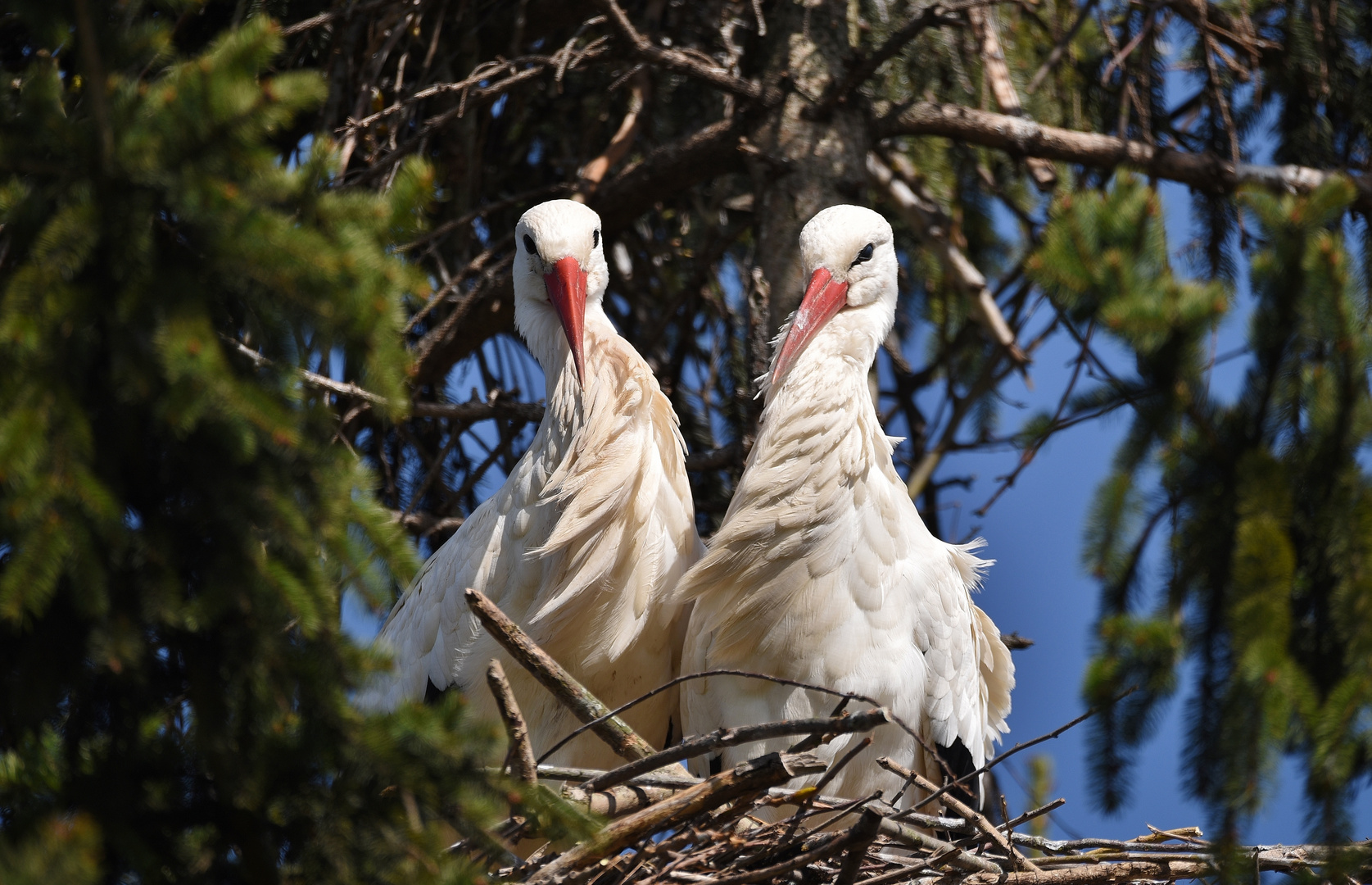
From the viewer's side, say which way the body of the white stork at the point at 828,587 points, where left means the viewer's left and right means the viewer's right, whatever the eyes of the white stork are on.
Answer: facing the viewer and to the left of the viewer

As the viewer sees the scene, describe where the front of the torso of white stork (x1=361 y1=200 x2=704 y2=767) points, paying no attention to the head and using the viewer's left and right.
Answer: facing the viewer and to the right of the viewer

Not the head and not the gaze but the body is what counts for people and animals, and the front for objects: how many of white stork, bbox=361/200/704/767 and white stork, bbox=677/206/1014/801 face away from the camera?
0
